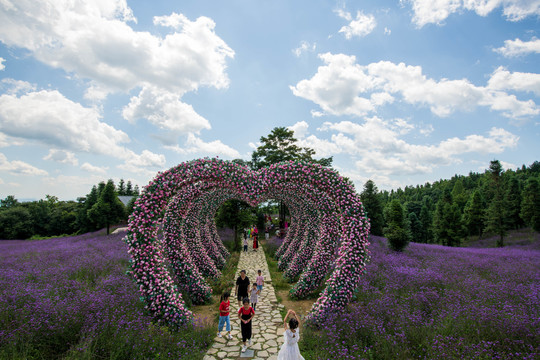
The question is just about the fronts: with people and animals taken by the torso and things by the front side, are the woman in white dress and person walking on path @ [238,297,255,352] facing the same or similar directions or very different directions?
very different directions

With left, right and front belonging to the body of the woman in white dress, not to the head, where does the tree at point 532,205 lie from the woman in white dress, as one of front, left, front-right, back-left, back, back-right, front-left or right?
front-right

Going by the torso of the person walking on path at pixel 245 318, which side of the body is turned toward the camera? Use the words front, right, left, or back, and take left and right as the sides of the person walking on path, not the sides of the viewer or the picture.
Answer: front

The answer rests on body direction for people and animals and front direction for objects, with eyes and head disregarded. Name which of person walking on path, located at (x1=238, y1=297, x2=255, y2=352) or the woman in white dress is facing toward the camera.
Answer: the person walking on path

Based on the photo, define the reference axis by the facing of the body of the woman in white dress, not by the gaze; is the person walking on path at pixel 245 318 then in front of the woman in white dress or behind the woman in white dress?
in front

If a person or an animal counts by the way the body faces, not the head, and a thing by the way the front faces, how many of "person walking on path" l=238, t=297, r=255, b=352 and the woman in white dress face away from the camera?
1

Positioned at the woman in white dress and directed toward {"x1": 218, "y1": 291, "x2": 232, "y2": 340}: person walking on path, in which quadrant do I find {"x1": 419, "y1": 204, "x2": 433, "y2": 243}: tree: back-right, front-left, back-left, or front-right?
front-right

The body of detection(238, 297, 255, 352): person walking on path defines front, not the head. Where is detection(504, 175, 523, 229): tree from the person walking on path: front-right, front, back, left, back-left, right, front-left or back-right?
back-left

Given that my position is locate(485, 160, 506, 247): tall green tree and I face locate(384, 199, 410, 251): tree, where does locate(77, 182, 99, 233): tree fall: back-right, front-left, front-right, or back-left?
front-right

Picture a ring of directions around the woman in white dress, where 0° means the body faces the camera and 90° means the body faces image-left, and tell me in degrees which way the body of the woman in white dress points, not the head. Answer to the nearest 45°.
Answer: approximately 180°

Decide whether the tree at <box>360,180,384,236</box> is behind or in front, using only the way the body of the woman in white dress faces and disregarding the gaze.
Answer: in front

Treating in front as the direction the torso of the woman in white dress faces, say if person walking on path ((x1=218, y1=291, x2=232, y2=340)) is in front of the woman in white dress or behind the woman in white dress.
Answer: in front

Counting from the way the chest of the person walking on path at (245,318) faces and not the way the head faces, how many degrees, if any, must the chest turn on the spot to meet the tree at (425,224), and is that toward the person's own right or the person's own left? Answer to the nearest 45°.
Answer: approximately 135° to the person's own left

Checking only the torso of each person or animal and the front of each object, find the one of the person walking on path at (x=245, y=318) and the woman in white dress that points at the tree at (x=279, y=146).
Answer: the woman in white dress

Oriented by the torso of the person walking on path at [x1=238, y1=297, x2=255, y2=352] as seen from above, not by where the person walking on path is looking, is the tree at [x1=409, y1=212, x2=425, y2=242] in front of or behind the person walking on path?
behind
